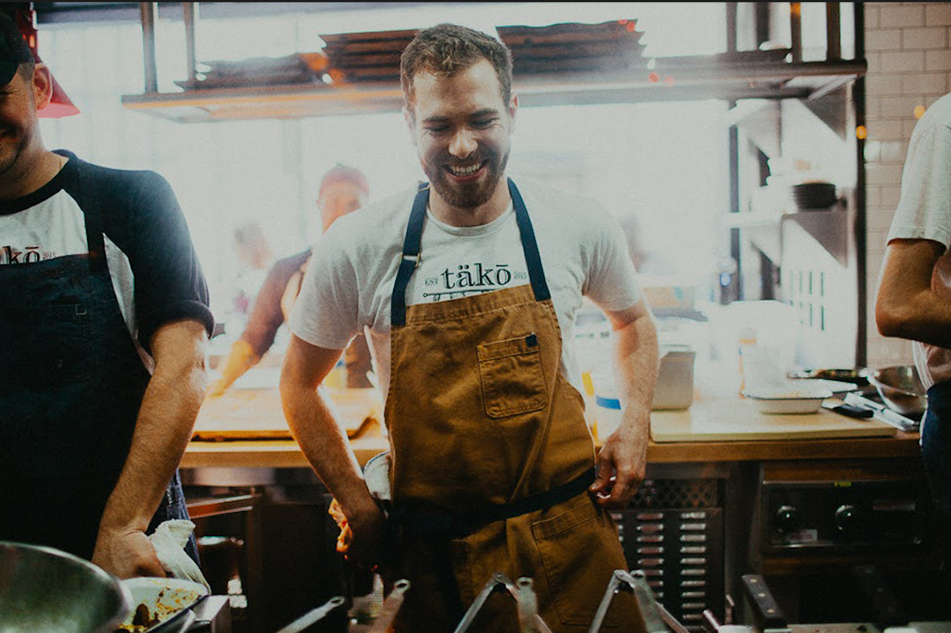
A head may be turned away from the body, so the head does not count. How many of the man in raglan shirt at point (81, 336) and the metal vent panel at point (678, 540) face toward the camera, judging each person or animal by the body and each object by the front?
2

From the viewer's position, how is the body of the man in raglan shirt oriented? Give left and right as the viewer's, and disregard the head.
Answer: facing the viewer

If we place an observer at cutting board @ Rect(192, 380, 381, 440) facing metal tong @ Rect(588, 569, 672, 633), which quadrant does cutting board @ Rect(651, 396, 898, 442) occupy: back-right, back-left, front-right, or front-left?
front-left

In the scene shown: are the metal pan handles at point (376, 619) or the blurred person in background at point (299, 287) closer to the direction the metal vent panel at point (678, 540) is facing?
the metal pan handles

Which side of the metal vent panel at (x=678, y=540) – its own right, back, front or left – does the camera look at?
front

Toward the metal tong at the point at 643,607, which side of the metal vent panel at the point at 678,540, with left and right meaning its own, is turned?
front
